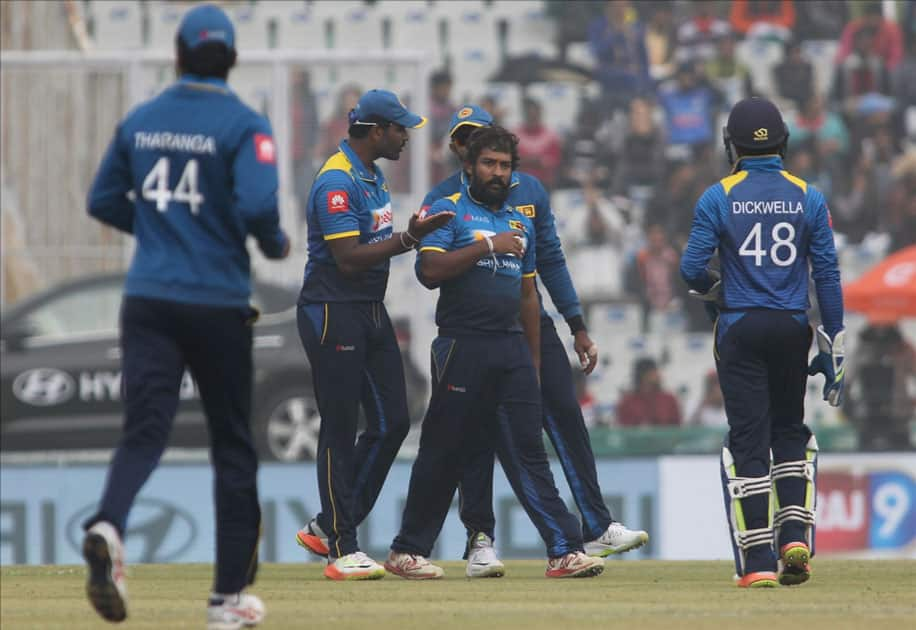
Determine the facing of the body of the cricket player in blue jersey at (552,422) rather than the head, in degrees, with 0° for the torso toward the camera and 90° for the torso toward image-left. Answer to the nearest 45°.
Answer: approximately 0°

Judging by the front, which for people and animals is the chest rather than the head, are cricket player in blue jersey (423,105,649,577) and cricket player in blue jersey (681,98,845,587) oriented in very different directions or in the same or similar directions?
very different directions

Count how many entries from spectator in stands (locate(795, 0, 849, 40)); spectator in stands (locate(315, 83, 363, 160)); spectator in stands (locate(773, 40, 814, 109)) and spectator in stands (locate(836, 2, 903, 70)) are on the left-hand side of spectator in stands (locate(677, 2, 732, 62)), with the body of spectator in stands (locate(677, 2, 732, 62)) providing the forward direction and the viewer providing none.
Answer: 3

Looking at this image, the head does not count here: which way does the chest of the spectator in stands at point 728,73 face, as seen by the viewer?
toward the camera

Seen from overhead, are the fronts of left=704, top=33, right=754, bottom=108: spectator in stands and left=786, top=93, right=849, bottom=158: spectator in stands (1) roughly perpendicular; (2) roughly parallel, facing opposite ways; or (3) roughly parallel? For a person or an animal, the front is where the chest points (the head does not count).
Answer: roughly parallel

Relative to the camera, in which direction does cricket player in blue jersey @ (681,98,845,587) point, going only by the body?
away from the camera

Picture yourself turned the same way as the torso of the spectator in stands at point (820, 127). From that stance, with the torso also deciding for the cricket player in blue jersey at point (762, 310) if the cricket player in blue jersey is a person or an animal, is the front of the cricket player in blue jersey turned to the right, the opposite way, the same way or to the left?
the opposite way

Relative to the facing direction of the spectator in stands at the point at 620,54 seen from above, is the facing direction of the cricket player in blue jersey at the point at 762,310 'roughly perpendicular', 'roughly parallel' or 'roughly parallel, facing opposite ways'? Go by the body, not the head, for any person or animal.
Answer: roughly parallel, facing opposite ways

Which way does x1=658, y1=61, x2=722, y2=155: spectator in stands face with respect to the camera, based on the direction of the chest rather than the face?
toward the camera

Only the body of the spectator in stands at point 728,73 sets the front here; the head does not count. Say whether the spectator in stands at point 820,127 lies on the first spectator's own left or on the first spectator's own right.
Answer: on the first spectator's own left

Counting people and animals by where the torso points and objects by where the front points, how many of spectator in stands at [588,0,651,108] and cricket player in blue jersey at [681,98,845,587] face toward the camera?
1

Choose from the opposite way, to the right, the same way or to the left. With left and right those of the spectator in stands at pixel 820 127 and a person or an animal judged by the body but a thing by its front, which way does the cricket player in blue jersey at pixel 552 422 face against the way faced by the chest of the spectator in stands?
the same way

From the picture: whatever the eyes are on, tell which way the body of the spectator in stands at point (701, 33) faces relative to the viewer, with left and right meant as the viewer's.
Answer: facing the viewer

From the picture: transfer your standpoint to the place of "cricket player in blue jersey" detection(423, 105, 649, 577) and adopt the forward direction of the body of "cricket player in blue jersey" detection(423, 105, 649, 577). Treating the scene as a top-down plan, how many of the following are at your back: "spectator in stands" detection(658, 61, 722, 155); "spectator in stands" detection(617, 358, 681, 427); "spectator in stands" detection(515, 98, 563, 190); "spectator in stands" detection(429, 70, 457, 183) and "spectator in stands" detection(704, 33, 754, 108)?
5

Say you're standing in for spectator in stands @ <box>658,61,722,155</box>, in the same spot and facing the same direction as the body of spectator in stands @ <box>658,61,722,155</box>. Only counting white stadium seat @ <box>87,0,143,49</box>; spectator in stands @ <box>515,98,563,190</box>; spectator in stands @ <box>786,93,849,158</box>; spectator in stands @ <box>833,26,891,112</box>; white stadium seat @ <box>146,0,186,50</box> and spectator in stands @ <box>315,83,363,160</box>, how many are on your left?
2
